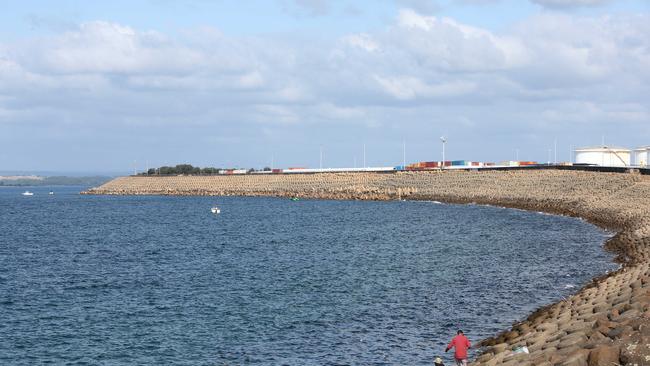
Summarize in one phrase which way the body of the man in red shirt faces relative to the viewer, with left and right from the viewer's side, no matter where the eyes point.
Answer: facing away from the viewer and to the left of the viewer

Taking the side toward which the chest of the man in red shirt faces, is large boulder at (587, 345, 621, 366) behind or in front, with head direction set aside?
behind
